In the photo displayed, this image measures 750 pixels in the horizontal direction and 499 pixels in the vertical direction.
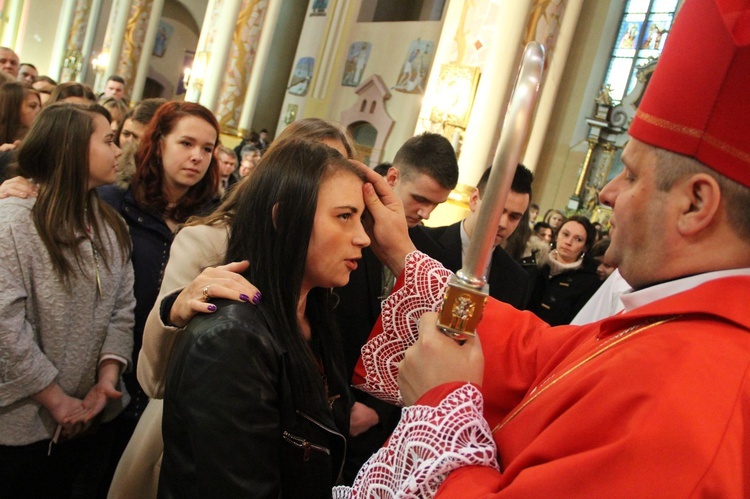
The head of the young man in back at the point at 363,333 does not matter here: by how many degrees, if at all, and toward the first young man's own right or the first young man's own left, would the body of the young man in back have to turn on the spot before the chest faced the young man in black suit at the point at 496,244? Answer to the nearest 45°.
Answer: approximately 90° to the first young man's own left

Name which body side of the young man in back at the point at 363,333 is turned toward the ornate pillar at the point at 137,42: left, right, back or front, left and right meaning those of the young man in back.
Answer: back

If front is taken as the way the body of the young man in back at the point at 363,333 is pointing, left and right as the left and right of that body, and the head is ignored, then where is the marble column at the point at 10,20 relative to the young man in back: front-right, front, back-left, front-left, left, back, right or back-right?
back

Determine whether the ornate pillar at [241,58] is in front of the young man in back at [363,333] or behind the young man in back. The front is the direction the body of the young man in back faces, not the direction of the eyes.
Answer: behind

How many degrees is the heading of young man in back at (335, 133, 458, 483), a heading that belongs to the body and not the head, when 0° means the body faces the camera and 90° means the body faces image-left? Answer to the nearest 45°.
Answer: approximately 315°

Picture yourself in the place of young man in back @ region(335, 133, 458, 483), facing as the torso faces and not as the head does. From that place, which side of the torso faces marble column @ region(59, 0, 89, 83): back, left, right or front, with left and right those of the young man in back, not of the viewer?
back

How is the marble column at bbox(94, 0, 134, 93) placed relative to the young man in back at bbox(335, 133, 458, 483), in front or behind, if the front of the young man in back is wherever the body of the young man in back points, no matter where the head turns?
behind

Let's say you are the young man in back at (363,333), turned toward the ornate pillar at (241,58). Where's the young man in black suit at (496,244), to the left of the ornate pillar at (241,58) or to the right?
right

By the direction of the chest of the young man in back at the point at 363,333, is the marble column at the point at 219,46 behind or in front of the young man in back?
behind

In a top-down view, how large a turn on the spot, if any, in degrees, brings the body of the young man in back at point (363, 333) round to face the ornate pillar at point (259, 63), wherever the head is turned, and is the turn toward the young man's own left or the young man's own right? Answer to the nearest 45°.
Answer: approximately 135° to the young man's own left

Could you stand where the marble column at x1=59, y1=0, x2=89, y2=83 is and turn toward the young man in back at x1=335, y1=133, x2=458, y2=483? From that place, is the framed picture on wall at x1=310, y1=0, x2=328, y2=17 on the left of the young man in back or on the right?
left

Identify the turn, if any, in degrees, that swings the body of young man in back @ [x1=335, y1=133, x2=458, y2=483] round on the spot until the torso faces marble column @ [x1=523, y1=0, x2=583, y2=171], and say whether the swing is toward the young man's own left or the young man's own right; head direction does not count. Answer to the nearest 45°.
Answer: approximately 135° to the young man's own left
